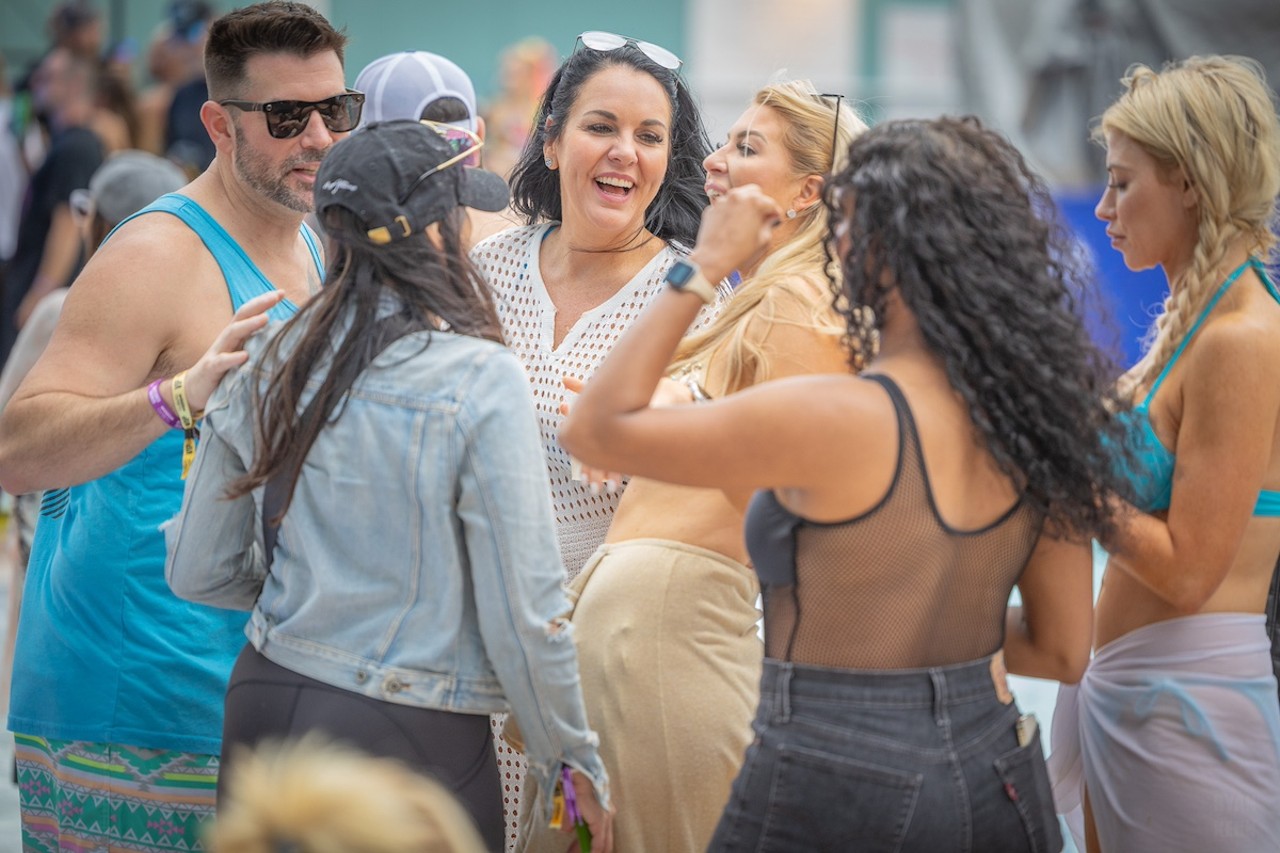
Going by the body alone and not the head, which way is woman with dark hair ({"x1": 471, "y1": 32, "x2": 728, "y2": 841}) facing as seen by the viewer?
toward the camera

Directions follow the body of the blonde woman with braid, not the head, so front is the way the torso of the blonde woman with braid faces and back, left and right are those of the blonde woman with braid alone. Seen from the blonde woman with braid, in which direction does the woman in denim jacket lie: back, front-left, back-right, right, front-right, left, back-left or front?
front-left

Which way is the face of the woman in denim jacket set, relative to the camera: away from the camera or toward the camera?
away from the camera

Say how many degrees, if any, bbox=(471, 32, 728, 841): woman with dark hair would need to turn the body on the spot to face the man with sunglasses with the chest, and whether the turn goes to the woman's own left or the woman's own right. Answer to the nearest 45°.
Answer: approximately 45° to the woman's own right

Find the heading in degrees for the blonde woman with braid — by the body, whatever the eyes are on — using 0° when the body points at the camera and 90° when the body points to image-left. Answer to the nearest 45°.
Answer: approximately 90°

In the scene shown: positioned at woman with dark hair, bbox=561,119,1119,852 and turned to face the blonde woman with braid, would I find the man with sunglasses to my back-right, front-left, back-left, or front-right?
back-left

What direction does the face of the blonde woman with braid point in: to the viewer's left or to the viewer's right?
to the viewer's left

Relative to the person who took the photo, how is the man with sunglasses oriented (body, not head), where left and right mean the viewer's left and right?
facing the viewer and to the right of the viewer

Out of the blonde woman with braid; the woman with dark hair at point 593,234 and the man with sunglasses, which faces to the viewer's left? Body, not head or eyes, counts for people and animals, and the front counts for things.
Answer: the blonde woman with braid

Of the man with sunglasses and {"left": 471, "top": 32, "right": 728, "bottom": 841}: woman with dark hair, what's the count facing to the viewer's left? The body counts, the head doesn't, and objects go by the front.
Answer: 0

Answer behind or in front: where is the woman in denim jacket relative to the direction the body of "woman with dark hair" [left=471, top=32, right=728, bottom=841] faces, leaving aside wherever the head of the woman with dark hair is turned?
in front

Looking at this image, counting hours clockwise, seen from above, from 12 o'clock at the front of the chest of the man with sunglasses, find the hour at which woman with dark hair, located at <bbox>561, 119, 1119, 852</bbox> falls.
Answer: The woman with dark hair is roughly at 12 o'clock from the man with sunglasses.

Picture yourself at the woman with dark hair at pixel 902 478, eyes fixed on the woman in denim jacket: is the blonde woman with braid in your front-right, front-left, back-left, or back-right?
back-right
